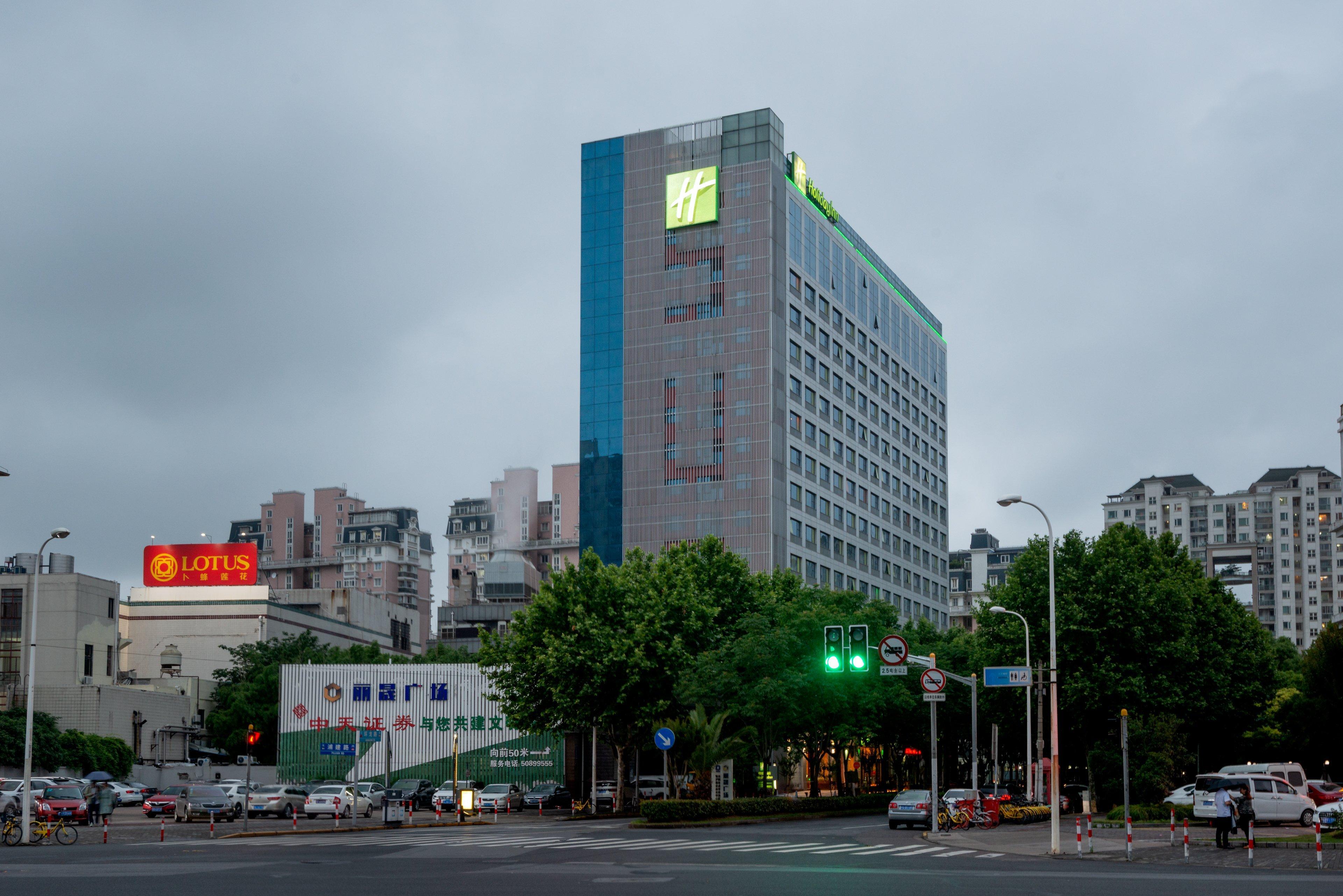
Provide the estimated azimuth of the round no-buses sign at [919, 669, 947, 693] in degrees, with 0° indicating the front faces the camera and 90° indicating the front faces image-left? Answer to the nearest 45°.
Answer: approximately 0°

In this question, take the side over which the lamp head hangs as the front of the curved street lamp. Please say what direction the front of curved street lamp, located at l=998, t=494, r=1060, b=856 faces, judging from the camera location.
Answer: facing to the left of the viewer

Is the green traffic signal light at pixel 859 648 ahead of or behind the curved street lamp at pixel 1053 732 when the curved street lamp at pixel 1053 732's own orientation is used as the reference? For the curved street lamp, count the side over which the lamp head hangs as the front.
ahead

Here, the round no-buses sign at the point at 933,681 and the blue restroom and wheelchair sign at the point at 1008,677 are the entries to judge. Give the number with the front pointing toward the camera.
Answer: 2

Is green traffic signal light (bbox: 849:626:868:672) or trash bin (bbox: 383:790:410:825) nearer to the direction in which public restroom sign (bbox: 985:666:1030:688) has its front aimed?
the green traffic signal light
